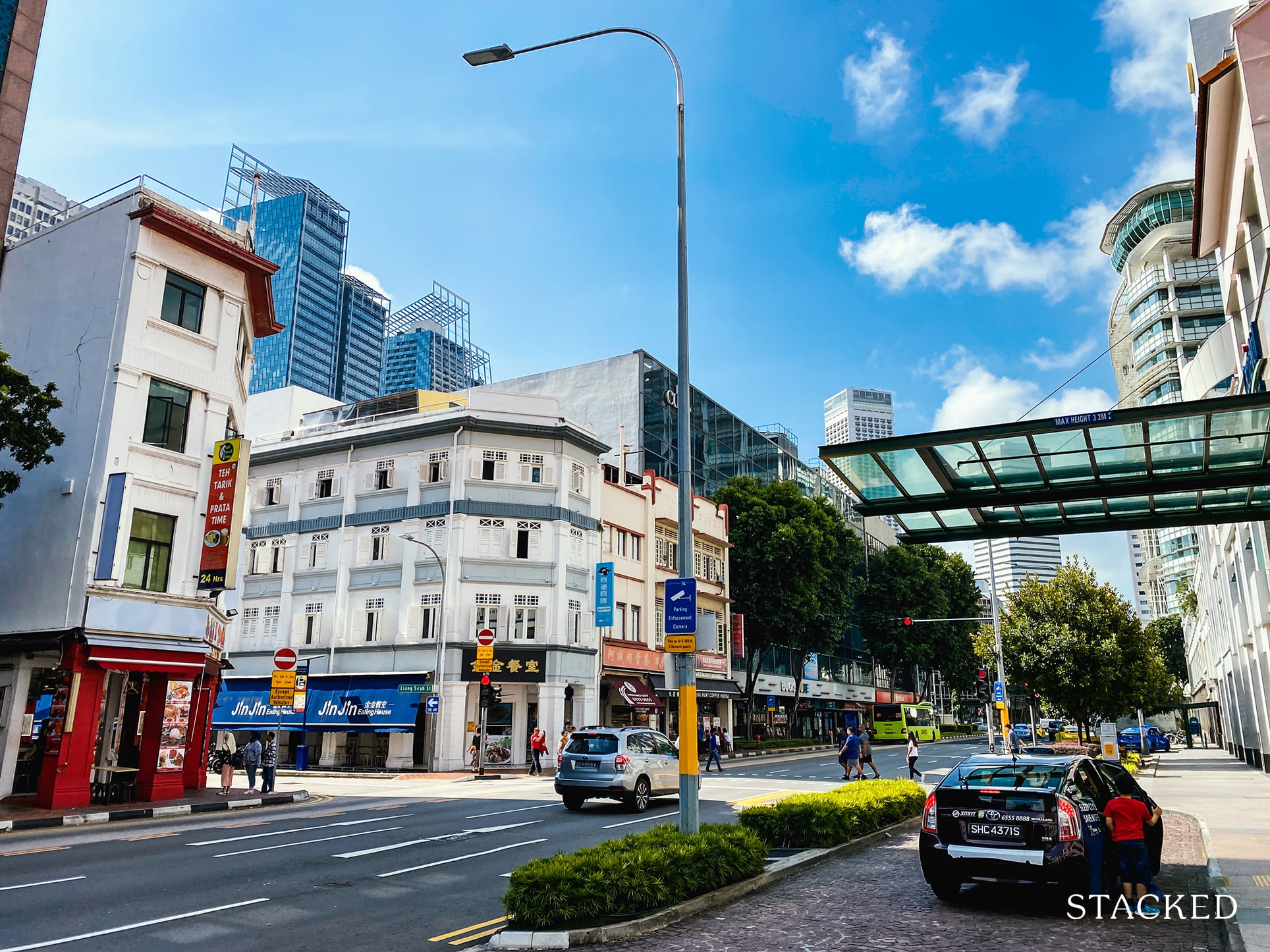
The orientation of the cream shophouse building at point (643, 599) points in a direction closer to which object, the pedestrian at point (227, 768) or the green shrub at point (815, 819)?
the green shrub

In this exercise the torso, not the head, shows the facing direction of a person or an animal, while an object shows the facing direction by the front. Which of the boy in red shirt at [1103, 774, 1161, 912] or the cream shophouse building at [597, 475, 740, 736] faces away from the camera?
the boy in red shirt

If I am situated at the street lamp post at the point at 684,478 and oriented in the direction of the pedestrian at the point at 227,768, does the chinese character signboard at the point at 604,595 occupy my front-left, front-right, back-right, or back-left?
front-right

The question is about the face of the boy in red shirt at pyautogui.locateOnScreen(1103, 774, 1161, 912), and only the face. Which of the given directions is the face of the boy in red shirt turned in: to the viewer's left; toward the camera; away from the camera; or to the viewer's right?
away from the camera

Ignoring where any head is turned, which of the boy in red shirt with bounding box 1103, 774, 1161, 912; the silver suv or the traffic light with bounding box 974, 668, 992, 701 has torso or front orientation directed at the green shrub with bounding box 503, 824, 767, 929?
the traffic light

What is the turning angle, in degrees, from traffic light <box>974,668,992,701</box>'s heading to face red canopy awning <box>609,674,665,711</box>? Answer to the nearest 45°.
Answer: approximately 90° to its right

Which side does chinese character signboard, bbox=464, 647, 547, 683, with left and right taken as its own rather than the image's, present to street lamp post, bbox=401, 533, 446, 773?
right

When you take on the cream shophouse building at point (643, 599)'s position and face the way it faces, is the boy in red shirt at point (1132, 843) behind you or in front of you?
in front

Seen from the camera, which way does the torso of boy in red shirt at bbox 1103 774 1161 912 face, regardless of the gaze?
away from the camera

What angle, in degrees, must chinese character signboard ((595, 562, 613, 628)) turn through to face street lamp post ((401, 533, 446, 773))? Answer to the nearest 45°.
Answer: approximately 45° to its right

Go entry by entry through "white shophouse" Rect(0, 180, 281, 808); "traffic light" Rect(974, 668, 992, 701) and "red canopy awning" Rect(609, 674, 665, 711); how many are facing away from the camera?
0

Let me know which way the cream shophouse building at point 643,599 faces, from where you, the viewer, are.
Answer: facing the viewer and to the right of the viewer

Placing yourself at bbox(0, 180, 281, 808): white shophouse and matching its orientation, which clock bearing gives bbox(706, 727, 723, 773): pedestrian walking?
The pedestrian walking is roughly at 10 o'clock from the white shophouse.

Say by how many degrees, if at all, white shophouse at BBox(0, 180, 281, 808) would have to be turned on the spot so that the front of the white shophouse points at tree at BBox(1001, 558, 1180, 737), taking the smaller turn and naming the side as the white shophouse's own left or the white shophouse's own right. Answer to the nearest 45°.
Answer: approximately 45° to the white shophouse's own left

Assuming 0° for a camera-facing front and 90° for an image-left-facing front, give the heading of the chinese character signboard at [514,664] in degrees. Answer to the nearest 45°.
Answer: approximately 0°
